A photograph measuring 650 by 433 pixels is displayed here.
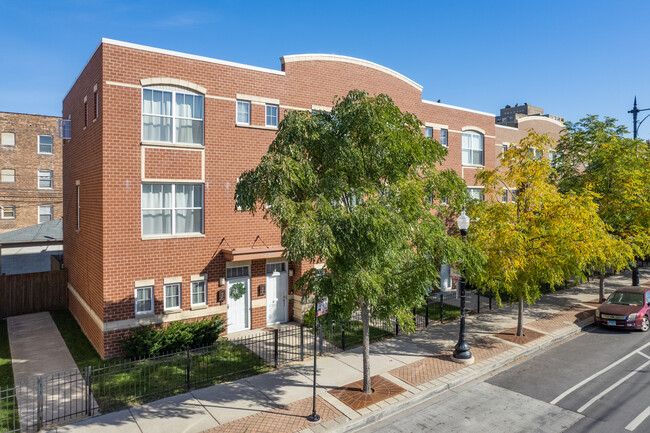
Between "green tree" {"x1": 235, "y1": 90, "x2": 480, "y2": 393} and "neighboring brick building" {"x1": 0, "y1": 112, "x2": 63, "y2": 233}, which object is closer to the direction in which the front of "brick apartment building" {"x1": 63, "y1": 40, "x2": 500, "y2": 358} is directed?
the green tree

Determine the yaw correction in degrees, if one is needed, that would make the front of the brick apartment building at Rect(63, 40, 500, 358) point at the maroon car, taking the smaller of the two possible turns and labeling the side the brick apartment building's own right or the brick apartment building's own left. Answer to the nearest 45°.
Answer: approximately 45° to the brick apartment building's own left

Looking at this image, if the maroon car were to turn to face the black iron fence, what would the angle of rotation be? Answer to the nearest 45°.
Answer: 0° — it already faces it

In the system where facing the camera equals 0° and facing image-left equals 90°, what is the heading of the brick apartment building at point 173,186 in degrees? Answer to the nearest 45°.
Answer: approximately 315°

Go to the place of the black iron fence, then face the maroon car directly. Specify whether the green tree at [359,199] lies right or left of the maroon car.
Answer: right

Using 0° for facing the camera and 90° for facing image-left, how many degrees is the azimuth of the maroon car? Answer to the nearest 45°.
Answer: approximately 45°

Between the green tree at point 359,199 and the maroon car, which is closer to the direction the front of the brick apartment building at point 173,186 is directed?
the green tree
